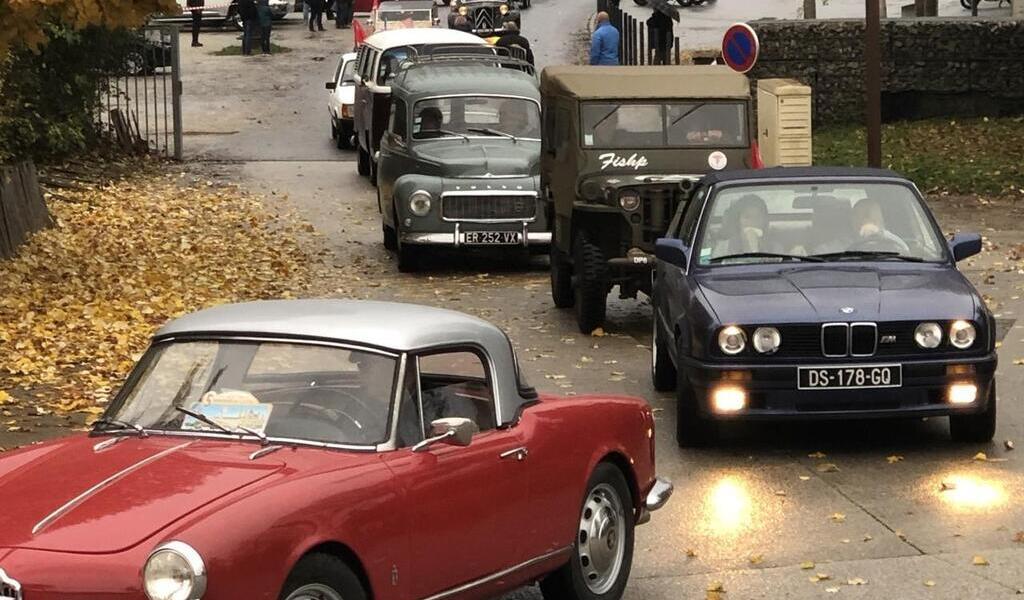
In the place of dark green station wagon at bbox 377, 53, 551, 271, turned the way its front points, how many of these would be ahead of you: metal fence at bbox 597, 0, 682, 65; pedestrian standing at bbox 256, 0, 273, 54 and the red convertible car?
1

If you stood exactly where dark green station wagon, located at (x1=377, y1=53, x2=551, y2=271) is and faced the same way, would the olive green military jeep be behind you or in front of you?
in front

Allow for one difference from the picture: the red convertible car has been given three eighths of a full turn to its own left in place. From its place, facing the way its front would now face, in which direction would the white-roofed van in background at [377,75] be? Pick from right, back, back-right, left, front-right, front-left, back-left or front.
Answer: left

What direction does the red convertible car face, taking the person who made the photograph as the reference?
facing the viewer and to the left of the viewer

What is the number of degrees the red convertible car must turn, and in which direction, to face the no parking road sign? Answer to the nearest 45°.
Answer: approximately 135° to its right

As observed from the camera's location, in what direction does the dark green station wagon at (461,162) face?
facing the viewer

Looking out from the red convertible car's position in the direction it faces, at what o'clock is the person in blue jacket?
The person in blue jacket is roughly at 5 o'clock from the red convertible car.

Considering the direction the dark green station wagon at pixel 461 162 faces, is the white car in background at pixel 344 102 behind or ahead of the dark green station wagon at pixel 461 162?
behind

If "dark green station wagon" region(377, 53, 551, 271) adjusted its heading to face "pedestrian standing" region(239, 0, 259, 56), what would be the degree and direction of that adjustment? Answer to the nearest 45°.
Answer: approximately 180°

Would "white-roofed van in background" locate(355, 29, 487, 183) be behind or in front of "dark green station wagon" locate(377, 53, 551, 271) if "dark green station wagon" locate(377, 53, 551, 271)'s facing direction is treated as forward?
behind

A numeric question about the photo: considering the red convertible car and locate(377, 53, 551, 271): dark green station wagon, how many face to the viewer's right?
0

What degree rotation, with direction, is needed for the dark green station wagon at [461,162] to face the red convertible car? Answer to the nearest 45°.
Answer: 0° — it already faces it
